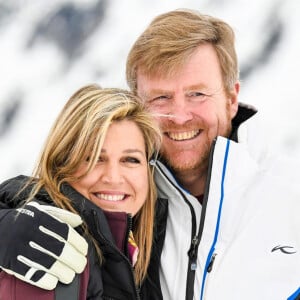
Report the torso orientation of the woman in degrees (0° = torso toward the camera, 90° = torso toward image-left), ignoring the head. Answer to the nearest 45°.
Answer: approximately 315°
